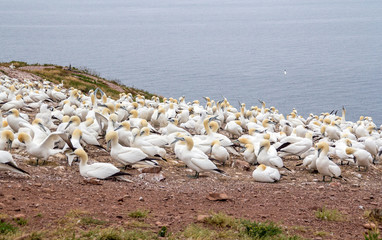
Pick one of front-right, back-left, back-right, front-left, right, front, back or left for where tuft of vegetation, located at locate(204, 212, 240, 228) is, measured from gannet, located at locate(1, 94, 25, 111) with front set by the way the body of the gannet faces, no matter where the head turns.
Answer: right

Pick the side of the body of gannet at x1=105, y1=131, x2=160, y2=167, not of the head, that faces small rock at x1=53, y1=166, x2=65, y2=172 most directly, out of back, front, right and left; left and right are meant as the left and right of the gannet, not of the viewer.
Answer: front

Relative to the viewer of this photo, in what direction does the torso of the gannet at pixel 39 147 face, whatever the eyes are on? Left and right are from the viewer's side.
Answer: facing to the left of the viewer

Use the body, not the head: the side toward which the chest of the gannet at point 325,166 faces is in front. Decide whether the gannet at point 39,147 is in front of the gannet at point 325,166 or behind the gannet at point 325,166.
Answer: in front

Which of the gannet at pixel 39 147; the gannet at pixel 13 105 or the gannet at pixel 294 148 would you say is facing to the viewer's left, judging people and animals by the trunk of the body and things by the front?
the gannet at pixel 39 147

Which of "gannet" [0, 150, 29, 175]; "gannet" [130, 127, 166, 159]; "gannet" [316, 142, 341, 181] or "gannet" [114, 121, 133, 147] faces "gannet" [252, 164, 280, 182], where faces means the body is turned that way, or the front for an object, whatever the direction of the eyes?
"gannet" [316, 142, 341, 181]

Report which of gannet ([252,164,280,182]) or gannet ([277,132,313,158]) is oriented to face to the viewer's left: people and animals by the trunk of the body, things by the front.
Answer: gannet ([252,164,280,182])
